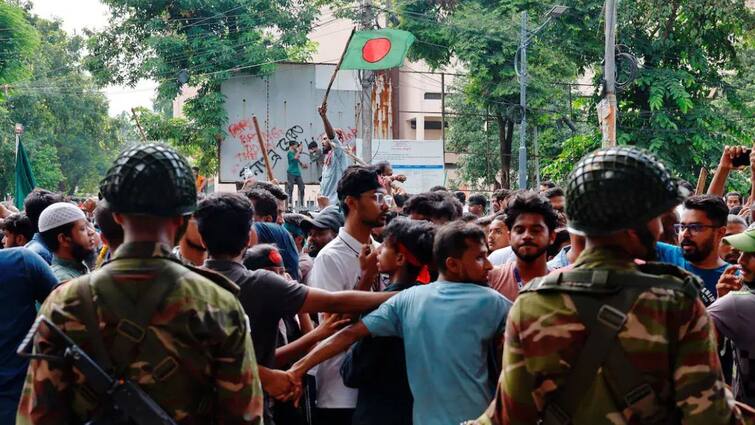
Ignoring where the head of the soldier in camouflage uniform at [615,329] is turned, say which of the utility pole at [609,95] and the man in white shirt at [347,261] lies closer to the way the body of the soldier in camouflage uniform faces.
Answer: the utility pole

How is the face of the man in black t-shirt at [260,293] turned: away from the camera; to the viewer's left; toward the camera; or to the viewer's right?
away from the camera

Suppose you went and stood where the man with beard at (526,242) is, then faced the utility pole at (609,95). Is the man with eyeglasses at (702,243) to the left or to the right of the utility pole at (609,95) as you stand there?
right

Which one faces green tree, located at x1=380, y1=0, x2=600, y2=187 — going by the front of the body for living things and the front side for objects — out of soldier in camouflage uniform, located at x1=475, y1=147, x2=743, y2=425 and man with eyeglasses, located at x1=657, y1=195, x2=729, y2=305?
the soldier in camouflage uniform

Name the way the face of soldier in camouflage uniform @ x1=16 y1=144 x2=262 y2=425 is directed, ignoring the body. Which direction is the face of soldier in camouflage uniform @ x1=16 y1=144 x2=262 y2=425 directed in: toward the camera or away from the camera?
away from the camera

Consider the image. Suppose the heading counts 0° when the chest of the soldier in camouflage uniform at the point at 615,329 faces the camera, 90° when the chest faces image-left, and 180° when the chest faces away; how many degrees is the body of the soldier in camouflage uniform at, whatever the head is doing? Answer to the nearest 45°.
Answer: approximately 180°

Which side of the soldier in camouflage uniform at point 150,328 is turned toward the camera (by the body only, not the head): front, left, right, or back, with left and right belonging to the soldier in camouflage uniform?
back

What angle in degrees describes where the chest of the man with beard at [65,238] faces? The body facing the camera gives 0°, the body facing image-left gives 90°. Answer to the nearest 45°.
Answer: approximately 270°

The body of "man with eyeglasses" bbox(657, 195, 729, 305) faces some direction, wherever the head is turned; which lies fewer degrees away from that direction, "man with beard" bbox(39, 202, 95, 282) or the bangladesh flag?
the man with beard

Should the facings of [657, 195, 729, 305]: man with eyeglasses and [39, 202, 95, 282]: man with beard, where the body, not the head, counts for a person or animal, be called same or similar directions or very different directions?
very different directions
